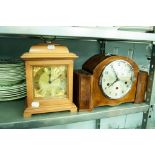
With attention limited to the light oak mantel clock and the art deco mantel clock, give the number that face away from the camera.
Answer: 0

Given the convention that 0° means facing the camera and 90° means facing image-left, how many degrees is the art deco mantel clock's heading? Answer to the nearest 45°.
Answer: approximately 315°

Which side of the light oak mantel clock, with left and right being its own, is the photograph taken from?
front
